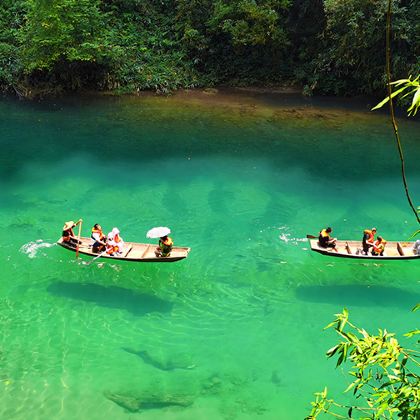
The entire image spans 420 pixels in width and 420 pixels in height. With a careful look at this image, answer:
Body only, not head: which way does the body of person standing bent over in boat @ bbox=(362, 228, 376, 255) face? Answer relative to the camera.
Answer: to the viewer's right

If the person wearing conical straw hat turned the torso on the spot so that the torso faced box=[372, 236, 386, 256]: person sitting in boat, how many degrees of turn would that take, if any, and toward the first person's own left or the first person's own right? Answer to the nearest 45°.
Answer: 0° — they already face them

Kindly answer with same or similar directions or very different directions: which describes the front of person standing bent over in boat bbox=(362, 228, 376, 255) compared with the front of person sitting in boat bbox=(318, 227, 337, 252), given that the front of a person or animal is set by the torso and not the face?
same or similar directions

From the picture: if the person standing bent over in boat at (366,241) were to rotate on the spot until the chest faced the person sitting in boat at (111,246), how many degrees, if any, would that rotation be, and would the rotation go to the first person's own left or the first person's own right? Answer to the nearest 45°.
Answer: approximately 180°

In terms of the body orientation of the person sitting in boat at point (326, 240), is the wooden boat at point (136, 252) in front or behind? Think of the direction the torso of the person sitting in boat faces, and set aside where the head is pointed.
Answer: behind

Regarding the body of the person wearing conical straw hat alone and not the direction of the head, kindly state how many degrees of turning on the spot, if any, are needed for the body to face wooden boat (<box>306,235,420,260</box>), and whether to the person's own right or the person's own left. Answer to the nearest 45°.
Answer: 0° — they already face it

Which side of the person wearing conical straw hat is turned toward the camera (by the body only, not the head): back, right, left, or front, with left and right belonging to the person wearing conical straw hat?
right

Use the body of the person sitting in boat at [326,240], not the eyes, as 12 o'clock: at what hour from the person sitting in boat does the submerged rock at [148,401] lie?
The submerged rock is roughly at 4 o'clock from the person sitting in boat.
